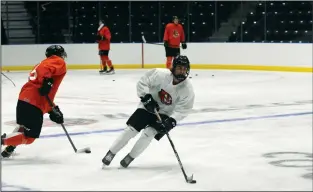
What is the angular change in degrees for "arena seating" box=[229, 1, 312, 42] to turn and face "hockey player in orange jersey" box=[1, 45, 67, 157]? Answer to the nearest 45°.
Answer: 0° — it already faces them

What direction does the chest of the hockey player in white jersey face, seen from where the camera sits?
toward the camera

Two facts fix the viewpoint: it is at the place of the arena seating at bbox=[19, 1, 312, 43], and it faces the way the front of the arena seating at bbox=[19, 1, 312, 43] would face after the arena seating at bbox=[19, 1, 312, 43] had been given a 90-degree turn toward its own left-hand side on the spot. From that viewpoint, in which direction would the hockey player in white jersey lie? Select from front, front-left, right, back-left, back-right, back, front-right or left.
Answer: right

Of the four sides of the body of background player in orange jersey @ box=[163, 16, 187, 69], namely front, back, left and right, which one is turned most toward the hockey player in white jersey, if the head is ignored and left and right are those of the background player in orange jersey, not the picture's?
front

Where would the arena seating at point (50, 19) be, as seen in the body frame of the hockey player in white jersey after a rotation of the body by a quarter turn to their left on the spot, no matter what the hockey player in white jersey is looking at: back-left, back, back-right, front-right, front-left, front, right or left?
left

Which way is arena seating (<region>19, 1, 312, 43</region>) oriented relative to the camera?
toward the camera

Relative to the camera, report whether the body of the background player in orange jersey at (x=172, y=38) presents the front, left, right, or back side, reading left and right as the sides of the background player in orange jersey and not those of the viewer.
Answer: front

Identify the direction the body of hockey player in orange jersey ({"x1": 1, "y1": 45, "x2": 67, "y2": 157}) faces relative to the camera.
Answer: to the viewer's right
